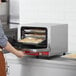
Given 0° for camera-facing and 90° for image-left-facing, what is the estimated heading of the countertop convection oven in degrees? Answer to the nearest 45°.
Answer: approximately 45°
